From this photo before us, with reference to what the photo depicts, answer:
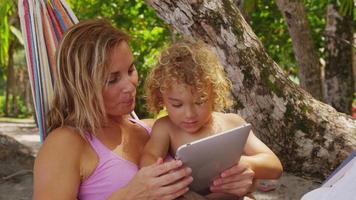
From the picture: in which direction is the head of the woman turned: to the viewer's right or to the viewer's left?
to the viewer's right

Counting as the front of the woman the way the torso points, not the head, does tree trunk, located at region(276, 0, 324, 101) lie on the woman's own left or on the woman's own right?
on the woman's own left

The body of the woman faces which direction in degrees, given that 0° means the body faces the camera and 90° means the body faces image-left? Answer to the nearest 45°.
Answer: approximately 315°

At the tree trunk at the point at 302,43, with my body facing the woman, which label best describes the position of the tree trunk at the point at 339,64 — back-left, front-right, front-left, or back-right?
back-left

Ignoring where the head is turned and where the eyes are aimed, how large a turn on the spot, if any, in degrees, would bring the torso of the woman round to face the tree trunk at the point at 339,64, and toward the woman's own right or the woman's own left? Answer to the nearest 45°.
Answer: approximately 90° to the woman's own left

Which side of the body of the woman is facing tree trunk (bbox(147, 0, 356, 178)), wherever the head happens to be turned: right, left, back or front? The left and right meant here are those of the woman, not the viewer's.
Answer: left
